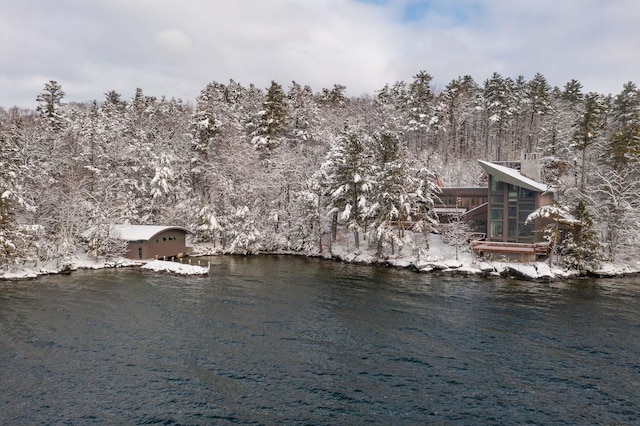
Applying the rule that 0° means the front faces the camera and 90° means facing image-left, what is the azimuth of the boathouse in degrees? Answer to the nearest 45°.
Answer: approximately 315°

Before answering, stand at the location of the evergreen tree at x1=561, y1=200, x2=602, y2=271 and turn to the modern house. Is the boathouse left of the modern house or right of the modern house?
left

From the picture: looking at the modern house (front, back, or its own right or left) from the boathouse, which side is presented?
right

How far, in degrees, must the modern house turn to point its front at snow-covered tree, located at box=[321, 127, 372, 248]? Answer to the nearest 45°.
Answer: approximately 90° to its right

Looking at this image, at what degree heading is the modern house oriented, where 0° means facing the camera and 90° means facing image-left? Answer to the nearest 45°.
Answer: approximately 0°
